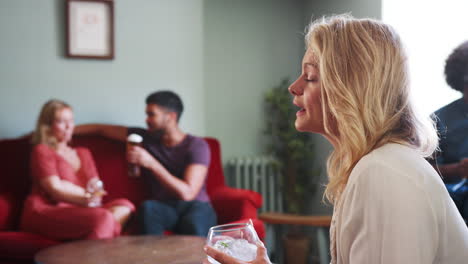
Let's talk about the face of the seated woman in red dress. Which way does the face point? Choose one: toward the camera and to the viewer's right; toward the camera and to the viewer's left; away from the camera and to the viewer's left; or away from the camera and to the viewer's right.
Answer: toward the camera and to the viewer's right

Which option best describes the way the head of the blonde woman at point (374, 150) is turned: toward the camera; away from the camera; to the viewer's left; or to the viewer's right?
to the viewer's left

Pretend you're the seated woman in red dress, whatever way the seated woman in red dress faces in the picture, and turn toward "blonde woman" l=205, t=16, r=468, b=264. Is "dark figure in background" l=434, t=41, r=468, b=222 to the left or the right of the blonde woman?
left

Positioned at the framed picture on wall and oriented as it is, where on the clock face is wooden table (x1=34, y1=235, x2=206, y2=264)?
The wooden table is roughly at 12 o'clock from the framed picture on wall.

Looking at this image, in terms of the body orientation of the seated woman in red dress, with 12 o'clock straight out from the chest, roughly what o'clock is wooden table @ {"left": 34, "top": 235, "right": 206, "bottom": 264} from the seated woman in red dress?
The wooden table is roughly at 1 o'clock from the seated woman in red dress.

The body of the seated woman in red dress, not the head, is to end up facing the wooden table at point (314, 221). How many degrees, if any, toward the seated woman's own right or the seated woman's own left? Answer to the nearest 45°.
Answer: approximately 45° to the seated woman's own left

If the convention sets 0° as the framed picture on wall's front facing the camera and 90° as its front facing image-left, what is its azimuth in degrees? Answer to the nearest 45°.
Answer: approximately 0°

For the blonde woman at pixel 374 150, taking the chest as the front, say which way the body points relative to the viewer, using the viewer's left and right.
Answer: facing to the left of the viewer

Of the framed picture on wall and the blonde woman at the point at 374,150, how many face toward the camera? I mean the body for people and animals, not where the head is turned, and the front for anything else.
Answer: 1

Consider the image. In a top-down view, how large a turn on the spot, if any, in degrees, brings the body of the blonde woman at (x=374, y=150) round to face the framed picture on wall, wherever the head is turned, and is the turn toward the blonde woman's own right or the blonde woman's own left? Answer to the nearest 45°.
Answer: approximately 45° to the blonde woman's own right
